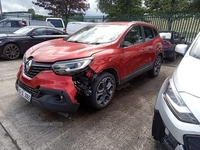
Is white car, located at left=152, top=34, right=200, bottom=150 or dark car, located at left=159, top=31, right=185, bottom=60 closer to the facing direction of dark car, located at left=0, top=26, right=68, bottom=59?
the white car

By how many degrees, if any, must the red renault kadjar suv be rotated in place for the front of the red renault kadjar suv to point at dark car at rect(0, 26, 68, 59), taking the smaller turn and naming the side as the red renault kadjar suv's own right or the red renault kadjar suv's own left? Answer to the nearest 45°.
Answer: approximately 90° to the red renault kadjar suv's own right

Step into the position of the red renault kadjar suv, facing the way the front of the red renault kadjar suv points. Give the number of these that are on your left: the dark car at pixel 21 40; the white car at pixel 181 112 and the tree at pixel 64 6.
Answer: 1

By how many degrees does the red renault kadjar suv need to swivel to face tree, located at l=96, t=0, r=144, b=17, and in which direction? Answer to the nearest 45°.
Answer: approximately 135° to its right

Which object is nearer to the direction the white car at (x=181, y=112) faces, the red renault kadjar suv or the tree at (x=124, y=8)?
the red renault kadjar suv

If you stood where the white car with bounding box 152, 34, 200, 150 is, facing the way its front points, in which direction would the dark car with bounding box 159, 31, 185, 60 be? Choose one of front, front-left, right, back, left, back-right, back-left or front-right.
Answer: back-right

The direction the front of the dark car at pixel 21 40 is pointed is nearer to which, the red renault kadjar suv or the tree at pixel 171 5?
the red renault kadjar suv

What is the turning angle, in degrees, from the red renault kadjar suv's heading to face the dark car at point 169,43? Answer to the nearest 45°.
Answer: approximately 180°

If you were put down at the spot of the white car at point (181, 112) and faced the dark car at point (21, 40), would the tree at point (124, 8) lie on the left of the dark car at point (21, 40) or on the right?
right

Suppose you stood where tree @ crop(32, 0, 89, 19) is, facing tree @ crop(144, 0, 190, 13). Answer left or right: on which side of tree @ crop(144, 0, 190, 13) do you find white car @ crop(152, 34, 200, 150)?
right
